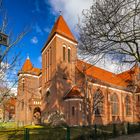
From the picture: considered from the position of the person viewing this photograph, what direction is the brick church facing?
facing the viewer and to the left of the viewer

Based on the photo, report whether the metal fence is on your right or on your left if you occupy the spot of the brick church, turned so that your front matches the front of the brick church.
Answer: on your left
